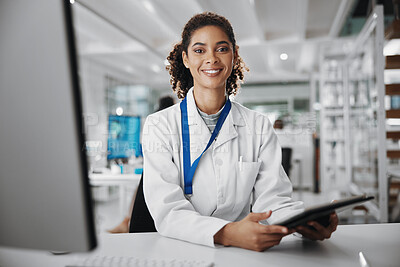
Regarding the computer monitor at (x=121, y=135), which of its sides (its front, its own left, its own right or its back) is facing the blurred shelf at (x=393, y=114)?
left

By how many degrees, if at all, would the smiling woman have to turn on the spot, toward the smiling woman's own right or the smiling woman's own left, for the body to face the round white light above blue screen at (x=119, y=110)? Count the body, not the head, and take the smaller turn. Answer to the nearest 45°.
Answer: approximately 135° to the smiling woman's own right

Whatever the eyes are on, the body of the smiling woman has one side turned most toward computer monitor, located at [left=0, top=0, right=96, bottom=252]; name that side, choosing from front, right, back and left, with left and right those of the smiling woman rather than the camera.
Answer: front

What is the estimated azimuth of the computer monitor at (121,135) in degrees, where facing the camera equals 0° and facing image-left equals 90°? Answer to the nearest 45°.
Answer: approximately 0°

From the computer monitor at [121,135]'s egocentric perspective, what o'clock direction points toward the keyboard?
The keyboard is roughly at 12 o'clock from the computer monitor.

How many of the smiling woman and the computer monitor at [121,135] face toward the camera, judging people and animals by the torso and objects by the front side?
2

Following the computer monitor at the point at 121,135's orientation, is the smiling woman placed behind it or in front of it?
in front

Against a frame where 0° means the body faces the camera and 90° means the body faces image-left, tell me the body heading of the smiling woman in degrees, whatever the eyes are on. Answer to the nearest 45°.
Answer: approximately 0°
